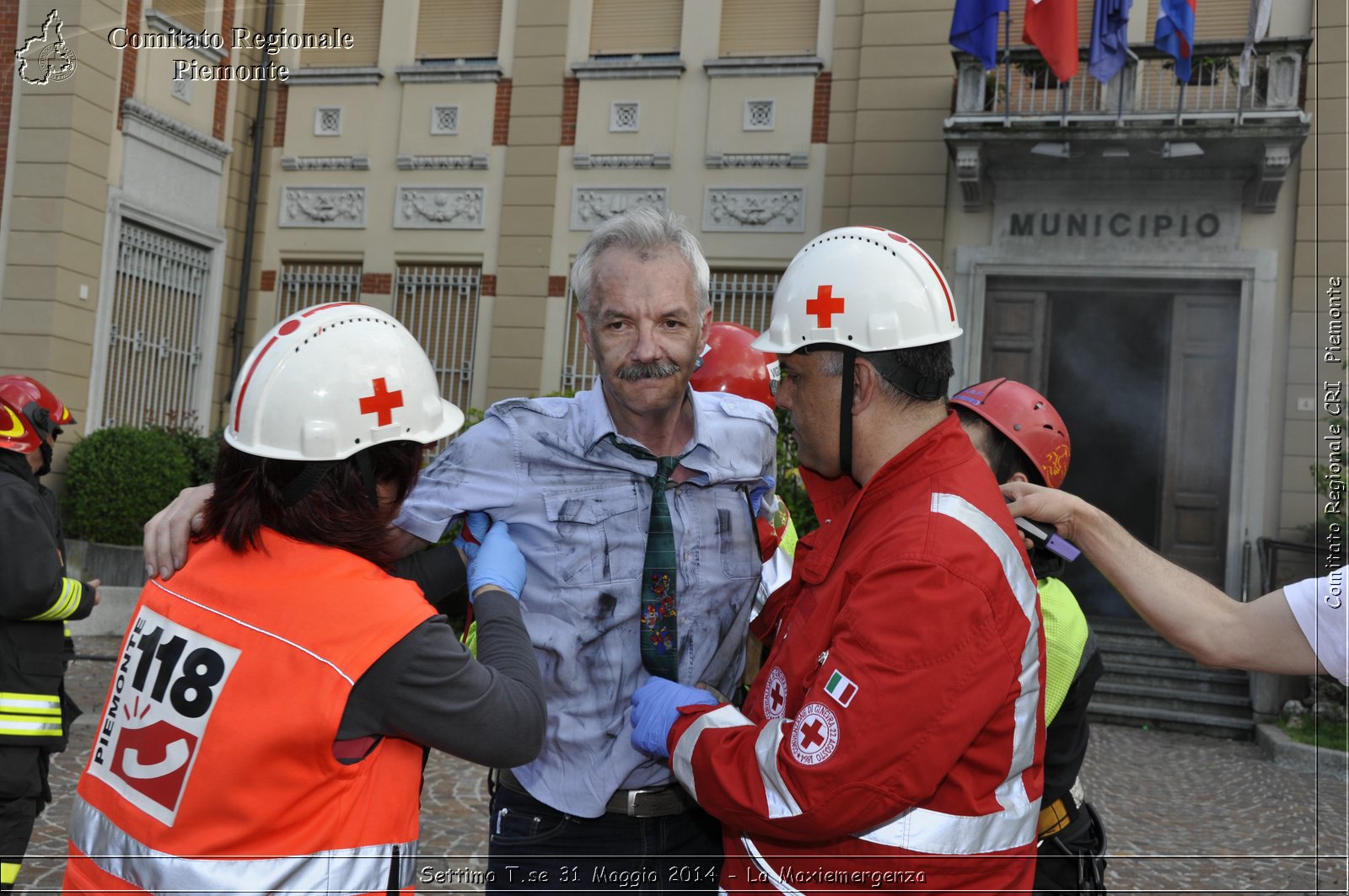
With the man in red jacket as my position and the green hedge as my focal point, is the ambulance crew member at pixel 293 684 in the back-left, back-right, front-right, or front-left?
front-left

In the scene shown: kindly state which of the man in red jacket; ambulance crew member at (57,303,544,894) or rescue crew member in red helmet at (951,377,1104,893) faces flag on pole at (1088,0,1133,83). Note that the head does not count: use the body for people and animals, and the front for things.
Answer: ambulance crew member at (57,303,544,894)

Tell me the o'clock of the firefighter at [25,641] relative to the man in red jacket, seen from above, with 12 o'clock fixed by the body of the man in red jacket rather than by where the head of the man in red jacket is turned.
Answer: The firefighter is roughly at 1 o'clock from the man in red jacket.

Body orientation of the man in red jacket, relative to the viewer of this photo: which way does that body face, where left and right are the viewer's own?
facing to the left of the viewer

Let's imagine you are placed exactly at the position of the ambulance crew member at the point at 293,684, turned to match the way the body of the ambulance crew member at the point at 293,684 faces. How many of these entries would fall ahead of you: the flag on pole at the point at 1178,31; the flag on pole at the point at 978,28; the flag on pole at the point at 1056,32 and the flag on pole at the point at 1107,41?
4

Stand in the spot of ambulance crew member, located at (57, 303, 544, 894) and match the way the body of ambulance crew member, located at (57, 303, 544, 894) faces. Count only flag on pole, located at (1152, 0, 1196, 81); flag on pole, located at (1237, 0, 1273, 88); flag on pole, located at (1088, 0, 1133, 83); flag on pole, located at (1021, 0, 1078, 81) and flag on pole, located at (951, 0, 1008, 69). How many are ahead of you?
5

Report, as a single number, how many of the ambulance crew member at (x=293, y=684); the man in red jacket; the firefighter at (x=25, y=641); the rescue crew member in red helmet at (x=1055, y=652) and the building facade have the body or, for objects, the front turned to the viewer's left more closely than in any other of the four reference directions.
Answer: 2

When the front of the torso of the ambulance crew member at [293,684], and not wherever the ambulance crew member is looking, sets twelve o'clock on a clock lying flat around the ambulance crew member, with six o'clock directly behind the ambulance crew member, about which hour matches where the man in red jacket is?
The man in red jacket is roughly at 2 o'clock from the ambulance crew member.

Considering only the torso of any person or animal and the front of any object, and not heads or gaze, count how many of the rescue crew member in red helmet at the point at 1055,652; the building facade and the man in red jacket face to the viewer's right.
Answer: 0

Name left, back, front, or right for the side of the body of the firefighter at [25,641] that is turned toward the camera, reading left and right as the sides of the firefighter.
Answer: right

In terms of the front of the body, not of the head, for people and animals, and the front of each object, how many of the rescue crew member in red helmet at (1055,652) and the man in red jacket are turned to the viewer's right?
0

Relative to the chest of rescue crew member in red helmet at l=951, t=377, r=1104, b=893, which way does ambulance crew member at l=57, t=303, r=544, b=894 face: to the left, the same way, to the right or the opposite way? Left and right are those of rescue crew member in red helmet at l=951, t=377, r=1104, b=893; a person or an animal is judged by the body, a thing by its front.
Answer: to the right

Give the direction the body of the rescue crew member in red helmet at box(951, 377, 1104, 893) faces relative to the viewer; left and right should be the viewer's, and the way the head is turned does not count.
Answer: facing to the left of the viewer

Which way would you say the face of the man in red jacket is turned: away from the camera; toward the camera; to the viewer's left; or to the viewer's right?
to the viewer's left

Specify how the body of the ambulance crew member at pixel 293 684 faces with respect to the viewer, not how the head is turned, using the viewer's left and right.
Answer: facing away from the viewer and to the right of the viewer

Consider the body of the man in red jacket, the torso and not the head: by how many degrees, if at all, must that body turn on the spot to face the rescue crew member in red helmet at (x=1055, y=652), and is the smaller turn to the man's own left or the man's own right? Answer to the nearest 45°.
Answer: approximately 135° to the man's own right

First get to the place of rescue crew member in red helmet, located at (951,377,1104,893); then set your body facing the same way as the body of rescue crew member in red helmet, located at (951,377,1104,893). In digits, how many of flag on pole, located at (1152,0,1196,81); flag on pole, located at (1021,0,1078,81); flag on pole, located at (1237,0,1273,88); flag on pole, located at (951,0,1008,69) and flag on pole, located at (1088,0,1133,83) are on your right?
5

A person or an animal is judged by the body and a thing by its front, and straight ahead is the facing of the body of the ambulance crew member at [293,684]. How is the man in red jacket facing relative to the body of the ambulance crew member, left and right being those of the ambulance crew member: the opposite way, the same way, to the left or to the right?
to the left

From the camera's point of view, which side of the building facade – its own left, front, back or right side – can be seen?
front
